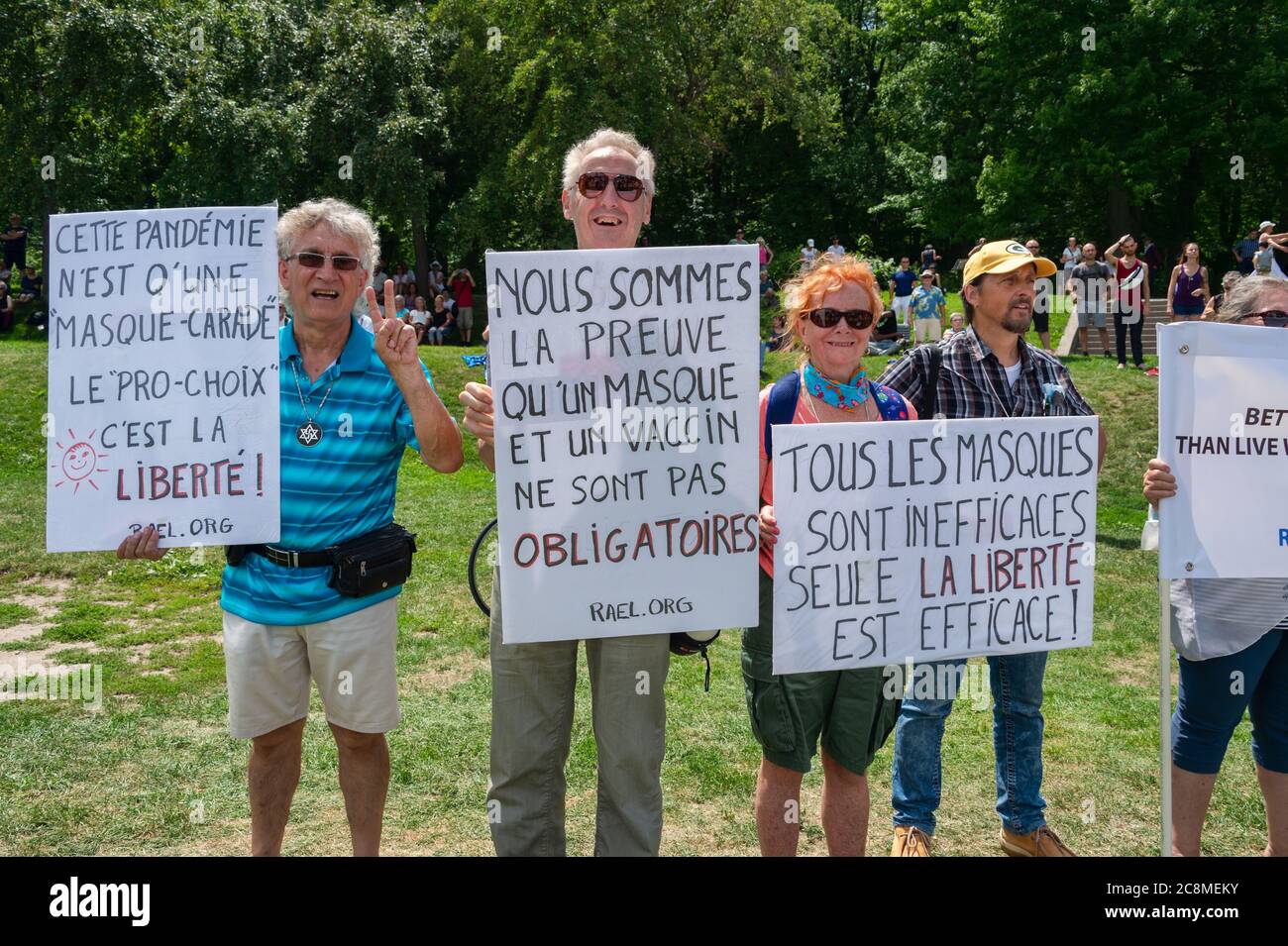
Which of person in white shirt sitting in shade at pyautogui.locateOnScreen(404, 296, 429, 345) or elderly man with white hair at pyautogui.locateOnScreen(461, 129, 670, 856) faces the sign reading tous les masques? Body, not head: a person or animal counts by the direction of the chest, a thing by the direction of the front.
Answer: the person in white shirt sitting in shade

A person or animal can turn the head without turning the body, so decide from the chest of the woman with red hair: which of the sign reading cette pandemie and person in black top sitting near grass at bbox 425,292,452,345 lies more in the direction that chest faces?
the sign reading cette pandemie

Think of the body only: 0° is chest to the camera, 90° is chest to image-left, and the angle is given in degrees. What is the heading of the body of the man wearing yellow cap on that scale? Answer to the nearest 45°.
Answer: approximately 315°

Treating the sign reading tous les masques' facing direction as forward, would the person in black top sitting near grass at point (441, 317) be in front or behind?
behind

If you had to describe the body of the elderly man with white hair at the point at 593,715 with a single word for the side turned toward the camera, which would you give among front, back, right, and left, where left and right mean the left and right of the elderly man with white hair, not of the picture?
front

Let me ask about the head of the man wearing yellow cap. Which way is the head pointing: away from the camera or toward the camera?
toward the camera

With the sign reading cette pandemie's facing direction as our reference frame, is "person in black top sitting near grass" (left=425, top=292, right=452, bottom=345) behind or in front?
behind

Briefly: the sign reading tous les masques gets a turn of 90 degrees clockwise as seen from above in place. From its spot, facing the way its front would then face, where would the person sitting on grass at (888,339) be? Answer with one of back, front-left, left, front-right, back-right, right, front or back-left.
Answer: right

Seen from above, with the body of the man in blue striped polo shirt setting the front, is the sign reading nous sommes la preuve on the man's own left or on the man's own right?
on the man's own left

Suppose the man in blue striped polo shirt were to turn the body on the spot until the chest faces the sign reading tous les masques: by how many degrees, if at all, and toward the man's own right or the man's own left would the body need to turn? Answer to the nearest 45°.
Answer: approximately 90° to the man's own left

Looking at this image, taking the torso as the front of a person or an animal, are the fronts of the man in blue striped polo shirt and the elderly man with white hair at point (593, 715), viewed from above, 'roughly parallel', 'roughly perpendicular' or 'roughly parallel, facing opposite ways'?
roughly parallel

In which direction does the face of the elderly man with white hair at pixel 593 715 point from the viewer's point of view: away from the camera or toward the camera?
toward the camera

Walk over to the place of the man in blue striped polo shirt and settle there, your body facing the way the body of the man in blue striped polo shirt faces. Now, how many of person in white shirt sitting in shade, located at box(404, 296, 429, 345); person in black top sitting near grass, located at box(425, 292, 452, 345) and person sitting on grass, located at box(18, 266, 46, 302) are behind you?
3

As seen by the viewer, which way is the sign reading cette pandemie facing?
toward the camera

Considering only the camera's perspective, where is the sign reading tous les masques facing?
facing the viewer
